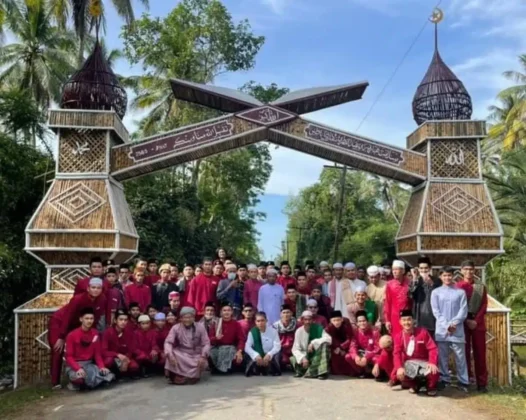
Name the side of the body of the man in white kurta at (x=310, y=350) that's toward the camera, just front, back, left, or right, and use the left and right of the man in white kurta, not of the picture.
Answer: front

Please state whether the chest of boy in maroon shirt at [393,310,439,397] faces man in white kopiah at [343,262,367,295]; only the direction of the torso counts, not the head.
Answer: no

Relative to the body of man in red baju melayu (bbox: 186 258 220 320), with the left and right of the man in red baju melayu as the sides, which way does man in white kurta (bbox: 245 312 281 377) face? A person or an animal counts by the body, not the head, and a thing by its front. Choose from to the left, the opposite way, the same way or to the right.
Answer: the same way

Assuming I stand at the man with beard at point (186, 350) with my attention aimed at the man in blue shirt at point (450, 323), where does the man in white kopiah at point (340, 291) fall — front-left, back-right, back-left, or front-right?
front-left

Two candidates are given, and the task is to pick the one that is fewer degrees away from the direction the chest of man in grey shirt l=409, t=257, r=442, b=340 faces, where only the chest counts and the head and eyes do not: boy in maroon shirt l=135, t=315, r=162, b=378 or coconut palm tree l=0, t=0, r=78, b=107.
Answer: the boy in maroon shirt

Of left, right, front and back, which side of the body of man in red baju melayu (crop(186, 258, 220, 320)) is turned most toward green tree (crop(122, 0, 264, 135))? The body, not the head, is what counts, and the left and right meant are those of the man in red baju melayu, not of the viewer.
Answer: back

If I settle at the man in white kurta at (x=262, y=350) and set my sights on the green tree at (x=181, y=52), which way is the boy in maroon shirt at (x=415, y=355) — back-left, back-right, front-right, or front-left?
back-right

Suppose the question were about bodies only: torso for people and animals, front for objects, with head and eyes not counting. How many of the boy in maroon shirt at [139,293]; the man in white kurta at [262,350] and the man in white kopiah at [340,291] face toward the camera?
3

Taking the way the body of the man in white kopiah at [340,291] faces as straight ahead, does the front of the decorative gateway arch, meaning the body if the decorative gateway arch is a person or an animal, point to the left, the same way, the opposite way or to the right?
the same way

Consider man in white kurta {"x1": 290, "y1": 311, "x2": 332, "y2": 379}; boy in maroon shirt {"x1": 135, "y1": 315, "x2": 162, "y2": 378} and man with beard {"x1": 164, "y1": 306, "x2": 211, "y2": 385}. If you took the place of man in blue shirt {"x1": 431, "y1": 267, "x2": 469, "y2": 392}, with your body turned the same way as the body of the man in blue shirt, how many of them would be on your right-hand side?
3

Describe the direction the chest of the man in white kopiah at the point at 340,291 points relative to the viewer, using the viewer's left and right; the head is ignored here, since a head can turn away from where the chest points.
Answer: facing the viewer

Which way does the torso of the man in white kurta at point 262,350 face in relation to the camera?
toward the camera

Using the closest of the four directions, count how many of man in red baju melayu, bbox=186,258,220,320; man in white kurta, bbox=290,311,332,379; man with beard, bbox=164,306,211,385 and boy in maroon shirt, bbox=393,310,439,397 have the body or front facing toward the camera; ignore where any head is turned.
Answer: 4

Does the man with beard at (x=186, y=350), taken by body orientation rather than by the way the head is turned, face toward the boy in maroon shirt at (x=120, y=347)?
no

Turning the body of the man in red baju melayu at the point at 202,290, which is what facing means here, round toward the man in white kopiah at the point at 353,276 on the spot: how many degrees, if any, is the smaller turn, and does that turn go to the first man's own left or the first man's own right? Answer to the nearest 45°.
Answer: approximately 90° to the first man's own left

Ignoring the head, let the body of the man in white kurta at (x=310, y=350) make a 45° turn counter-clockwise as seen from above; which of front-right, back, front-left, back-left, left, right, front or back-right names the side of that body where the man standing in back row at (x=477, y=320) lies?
front-left

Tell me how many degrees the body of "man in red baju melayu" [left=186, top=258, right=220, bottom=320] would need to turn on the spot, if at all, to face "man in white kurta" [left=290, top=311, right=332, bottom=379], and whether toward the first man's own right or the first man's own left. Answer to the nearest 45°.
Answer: approximately 45° to the first man's own left

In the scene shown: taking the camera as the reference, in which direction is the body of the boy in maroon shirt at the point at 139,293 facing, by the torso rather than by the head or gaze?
toward the camera

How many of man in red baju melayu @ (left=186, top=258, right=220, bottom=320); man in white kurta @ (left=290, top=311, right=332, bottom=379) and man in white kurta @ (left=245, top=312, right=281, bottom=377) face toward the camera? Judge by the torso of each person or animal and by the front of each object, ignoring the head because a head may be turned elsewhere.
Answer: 3
